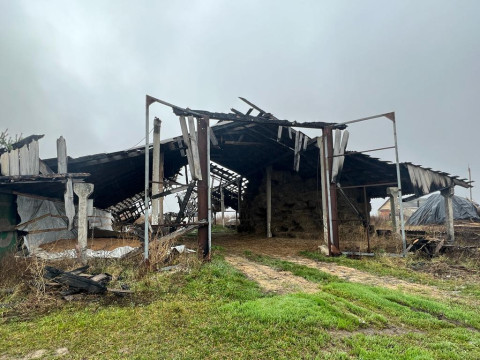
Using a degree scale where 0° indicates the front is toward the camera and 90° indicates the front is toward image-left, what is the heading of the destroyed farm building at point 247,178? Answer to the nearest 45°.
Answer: approximately 0°

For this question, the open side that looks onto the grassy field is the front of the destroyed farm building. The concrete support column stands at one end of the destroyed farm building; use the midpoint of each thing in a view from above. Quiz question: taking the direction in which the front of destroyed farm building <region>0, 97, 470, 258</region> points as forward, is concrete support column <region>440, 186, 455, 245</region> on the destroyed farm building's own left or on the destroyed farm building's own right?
on the destroyed farm building's own left
